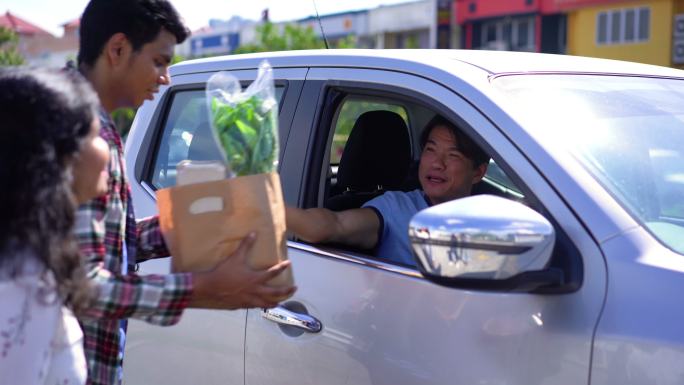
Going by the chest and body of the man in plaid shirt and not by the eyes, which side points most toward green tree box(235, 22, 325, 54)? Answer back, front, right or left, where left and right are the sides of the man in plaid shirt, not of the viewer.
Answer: left

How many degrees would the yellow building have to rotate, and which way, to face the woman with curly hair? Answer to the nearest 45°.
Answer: approximately 45° to its left

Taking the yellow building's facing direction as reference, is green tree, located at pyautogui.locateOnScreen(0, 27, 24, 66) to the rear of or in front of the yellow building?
in front

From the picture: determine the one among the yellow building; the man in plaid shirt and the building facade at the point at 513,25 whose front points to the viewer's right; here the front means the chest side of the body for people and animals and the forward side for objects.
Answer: the man in plaid shirt

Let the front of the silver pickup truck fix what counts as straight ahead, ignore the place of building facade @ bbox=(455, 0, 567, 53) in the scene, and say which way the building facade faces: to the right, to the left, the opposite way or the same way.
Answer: to the right

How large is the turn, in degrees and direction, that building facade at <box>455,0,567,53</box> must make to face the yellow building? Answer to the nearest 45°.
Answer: approximately 90° to its left

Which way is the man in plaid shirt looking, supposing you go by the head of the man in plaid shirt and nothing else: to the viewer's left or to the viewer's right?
to the viewer's right

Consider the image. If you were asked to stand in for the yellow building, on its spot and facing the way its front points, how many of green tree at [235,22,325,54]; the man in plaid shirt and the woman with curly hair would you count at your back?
0

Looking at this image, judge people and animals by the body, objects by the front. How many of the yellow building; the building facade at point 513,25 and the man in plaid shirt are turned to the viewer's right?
1

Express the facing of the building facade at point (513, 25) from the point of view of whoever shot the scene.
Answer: facing the viewer and to the left of the viewer

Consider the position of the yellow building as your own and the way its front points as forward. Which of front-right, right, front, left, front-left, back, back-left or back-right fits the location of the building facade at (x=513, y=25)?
right

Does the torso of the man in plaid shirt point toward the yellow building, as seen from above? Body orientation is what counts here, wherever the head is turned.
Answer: no

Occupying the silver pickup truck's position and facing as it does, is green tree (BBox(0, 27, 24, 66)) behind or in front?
behind

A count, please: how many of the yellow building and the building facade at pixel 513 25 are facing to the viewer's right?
0

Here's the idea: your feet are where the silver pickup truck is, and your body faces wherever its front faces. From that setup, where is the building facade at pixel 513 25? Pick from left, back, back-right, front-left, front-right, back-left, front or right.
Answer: back-left

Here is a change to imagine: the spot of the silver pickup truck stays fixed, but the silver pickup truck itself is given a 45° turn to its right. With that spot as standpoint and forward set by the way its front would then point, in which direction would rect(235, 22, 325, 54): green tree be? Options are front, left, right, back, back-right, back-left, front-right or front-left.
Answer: back

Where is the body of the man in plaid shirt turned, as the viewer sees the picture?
to the viewer's right
